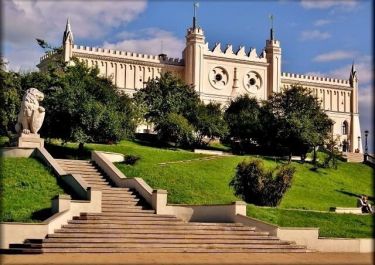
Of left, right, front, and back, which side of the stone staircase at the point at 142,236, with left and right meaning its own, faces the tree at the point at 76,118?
back

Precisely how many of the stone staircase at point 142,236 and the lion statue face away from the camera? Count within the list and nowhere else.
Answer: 0

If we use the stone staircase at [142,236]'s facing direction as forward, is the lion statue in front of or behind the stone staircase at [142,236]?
behind

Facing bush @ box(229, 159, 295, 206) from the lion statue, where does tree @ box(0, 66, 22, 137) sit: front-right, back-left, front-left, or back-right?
back-left

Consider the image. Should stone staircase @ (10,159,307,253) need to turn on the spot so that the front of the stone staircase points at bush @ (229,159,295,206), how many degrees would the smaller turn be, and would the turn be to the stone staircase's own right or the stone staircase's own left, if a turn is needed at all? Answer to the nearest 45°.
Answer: approximately 135° to the stone staircase's own left

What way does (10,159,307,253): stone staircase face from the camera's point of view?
toward the camera

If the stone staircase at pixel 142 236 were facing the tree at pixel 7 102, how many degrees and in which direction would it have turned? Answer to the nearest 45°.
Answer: approximately 135° to its right
